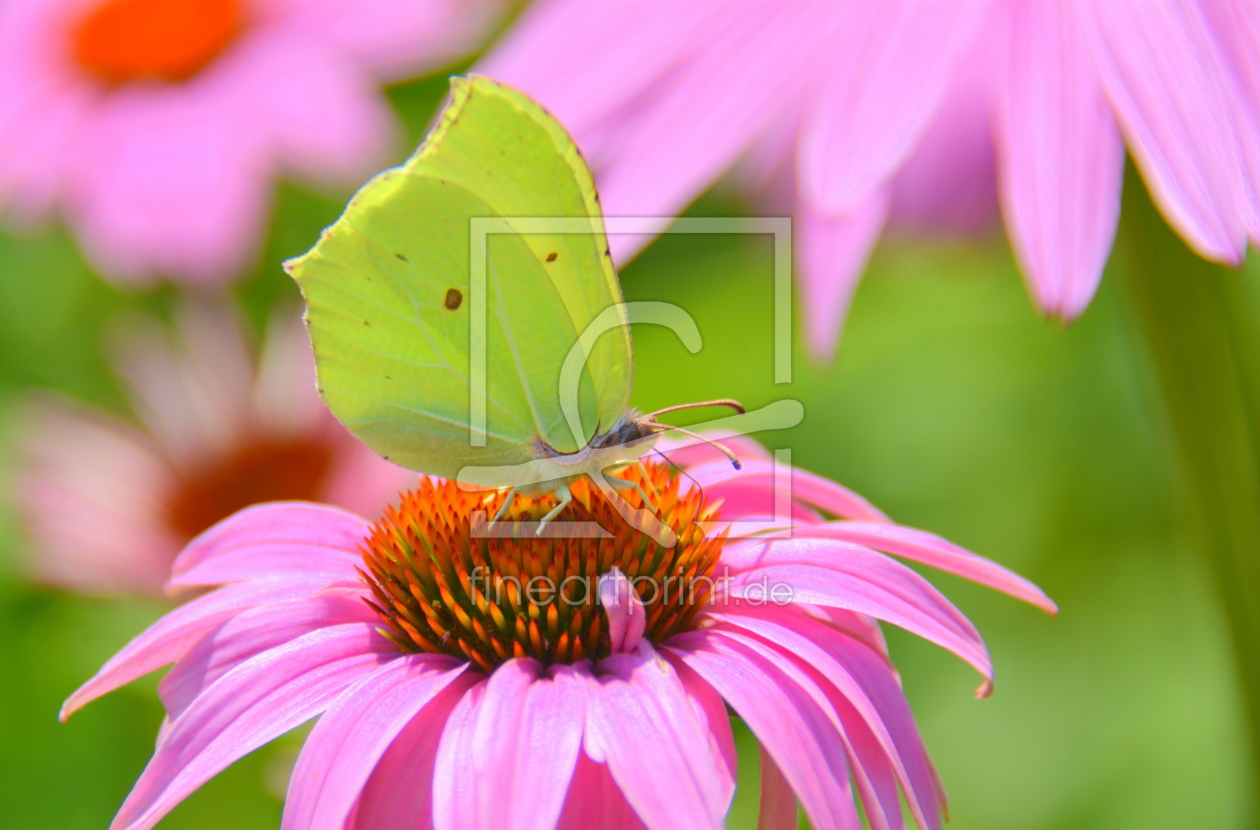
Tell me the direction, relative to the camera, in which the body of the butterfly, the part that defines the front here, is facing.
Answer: to the viewer's right

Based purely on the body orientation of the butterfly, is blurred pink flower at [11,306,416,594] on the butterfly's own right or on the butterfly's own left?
on the butterfly's own left

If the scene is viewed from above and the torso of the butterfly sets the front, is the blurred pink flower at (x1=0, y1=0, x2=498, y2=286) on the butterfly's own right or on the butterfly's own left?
on the butterfly's own left
